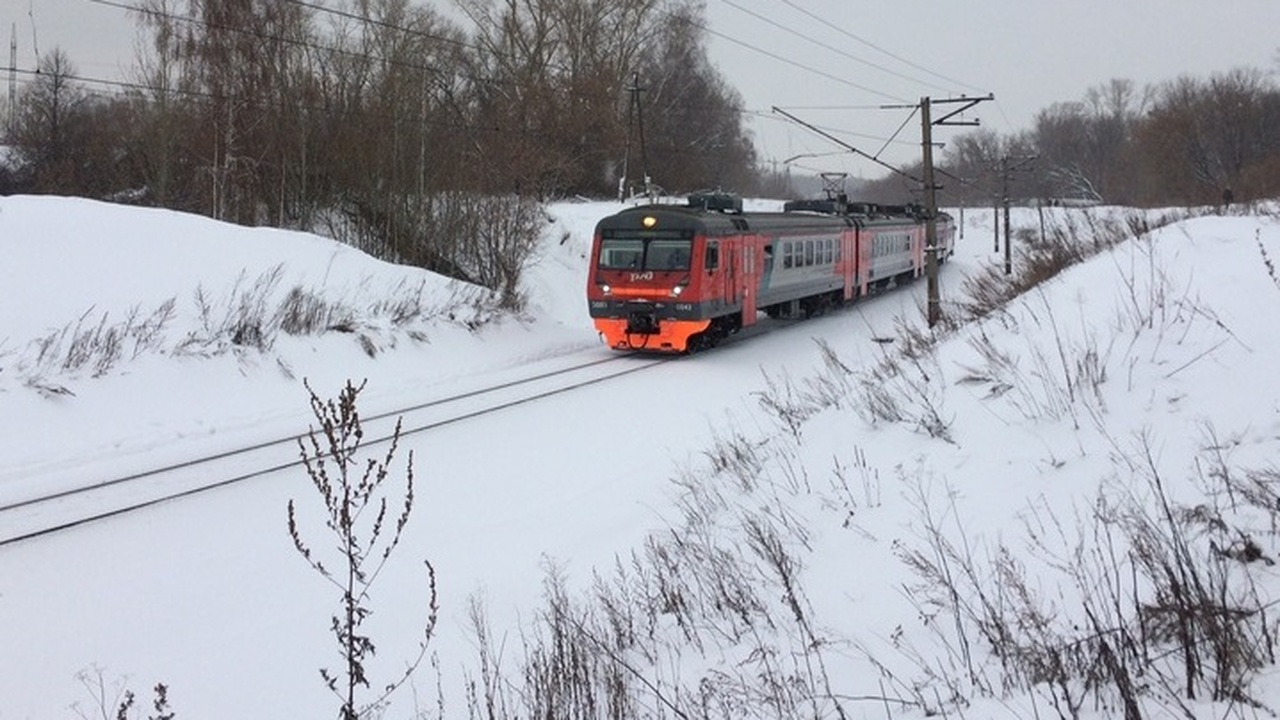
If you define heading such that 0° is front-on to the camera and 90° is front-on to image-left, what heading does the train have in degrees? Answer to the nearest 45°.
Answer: approximately 45°

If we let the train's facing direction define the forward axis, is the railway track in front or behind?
in front
